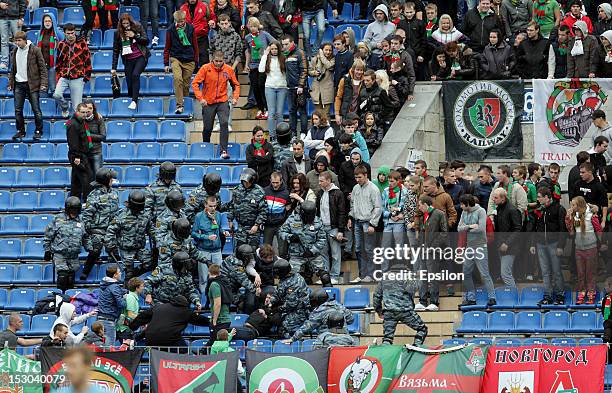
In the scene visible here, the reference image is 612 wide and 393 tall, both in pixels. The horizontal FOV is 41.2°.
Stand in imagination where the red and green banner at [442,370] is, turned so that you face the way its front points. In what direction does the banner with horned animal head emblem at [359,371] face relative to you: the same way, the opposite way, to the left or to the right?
the same way

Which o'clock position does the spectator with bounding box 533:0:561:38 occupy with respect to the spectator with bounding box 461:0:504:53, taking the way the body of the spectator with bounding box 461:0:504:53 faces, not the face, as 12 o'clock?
the spectator with bounding box 533:0:561:38 is roughly at 8 o'clock from the spectator with bounding box 461:0:504:53.

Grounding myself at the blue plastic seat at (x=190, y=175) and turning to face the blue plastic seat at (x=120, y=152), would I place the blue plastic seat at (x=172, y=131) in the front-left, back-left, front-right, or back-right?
front-right

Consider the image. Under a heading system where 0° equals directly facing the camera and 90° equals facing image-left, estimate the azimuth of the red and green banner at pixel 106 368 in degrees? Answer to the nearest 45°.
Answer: approximately 0°

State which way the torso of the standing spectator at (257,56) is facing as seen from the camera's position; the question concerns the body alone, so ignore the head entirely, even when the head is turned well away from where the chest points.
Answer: toward the camera

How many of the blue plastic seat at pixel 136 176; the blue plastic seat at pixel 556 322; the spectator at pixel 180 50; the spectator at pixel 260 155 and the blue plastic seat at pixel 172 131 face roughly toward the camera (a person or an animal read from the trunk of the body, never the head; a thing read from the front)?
5

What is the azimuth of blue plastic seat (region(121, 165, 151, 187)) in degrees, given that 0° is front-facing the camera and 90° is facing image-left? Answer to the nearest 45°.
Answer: approximately 0°

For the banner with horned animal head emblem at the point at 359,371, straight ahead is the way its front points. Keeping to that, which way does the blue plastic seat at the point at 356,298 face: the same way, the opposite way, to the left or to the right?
the same way

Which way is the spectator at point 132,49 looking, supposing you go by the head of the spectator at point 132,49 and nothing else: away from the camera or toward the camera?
toward the camera

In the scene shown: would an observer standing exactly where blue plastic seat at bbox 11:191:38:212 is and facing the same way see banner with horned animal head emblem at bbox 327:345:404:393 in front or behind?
in front

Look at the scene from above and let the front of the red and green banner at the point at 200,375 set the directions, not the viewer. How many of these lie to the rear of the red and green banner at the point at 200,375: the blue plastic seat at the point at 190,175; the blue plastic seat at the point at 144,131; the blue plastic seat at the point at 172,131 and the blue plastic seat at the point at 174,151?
4

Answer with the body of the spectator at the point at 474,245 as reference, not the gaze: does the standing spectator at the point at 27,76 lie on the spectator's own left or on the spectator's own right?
on the spectator's own right

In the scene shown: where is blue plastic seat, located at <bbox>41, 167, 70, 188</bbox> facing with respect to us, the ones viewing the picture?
facing the viewer

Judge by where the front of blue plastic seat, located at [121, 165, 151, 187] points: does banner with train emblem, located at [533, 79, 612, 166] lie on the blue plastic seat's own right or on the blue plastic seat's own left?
on the blue plastic seat's own left

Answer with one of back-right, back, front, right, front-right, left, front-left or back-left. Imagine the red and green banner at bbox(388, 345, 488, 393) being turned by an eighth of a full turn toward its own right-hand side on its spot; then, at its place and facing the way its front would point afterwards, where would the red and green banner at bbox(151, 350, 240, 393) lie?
front-right

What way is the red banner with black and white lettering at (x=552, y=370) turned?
toward the camera
